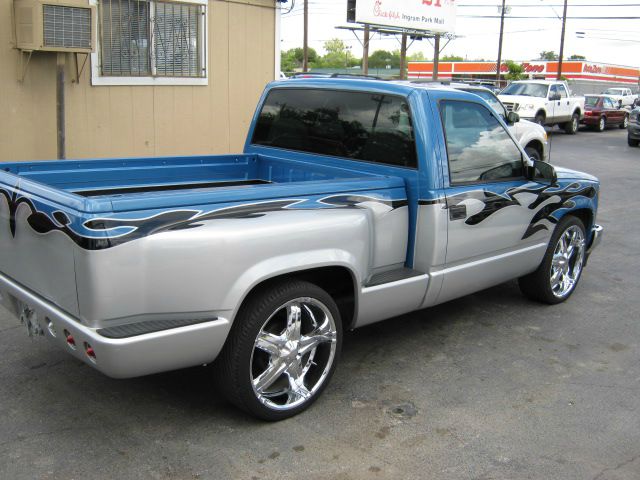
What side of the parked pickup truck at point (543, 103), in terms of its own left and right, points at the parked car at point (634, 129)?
left

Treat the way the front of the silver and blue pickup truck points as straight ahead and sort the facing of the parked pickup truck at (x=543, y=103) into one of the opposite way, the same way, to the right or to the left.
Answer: the opposite way

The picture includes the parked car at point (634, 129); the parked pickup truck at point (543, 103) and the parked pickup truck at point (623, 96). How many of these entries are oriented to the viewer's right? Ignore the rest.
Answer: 0

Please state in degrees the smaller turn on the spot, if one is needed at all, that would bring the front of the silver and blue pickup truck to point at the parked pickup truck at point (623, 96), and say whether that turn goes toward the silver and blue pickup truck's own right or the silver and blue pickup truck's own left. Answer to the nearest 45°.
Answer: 0° — it already faces it

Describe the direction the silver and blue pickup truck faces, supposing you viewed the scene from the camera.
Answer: facing away from the viewer and to the right of the viewer

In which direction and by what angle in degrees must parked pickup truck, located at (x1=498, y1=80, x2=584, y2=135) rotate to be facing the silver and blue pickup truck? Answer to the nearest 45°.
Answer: approximately 45° to its left

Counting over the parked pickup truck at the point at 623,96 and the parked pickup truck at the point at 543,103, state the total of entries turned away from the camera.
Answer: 0

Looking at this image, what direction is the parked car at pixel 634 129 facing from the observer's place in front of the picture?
facing the viewer and to the left of the viewer

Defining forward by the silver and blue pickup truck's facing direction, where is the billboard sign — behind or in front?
in front
